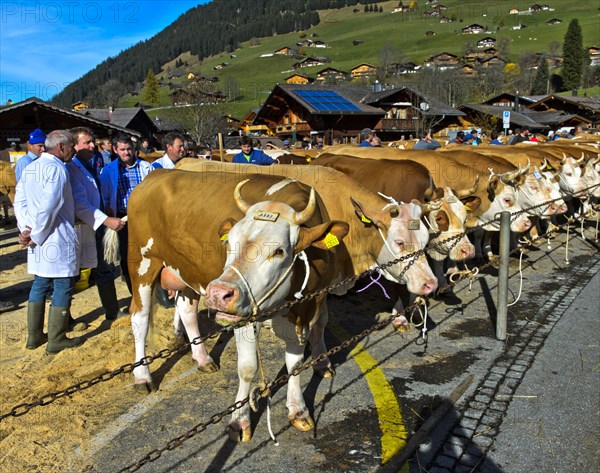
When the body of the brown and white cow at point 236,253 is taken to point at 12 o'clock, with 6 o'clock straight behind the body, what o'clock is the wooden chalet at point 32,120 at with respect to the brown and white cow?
The wooden chalet is roughly at 7 o'clock from the brown and white cow.

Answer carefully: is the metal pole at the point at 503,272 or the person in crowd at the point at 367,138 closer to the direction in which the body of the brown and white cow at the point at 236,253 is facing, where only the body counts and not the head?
the metal pole

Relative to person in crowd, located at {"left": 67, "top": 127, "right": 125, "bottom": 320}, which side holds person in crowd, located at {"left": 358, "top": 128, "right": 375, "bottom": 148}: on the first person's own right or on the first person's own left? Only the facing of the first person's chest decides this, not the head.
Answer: on the first person's own left

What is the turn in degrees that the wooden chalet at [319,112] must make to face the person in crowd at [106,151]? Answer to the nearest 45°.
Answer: approximately 45° to its left

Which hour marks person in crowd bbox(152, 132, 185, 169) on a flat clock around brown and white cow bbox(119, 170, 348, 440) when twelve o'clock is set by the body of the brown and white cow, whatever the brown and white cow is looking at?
The person in crowd is roughly at 7 o'clock from the brown and white cow.

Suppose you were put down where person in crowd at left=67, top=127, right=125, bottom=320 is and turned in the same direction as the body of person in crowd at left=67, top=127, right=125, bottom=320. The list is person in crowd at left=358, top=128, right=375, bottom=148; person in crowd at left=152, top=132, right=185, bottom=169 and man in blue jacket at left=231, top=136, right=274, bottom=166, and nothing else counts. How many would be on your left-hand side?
3

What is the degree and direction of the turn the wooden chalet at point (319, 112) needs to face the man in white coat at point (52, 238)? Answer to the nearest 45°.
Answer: approximately 45° to its left

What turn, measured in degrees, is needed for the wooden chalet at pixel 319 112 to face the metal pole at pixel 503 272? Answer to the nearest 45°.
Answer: approximately 45° to its left
